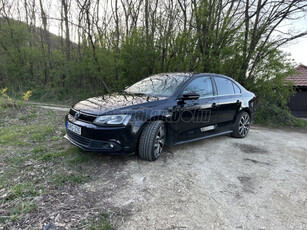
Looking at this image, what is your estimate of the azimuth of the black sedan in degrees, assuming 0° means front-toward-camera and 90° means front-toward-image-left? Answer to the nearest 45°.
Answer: approximately 45°
